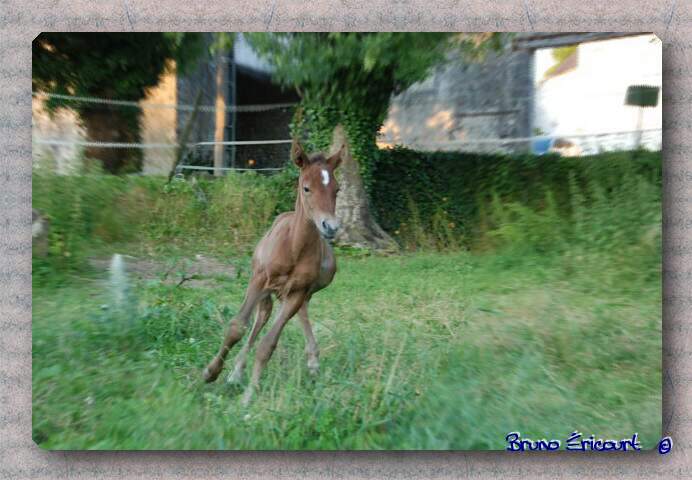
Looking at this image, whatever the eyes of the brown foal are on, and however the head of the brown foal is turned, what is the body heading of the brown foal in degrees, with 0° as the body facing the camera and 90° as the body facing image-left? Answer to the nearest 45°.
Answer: approximately 0°

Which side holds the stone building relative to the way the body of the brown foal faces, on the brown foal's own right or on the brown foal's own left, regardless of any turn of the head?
on the brown foal's own left

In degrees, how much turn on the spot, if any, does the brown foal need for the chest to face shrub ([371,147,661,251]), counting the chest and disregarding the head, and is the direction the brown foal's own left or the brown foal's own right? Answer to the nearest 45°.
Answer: approximately 90° to the brown foal's own left
